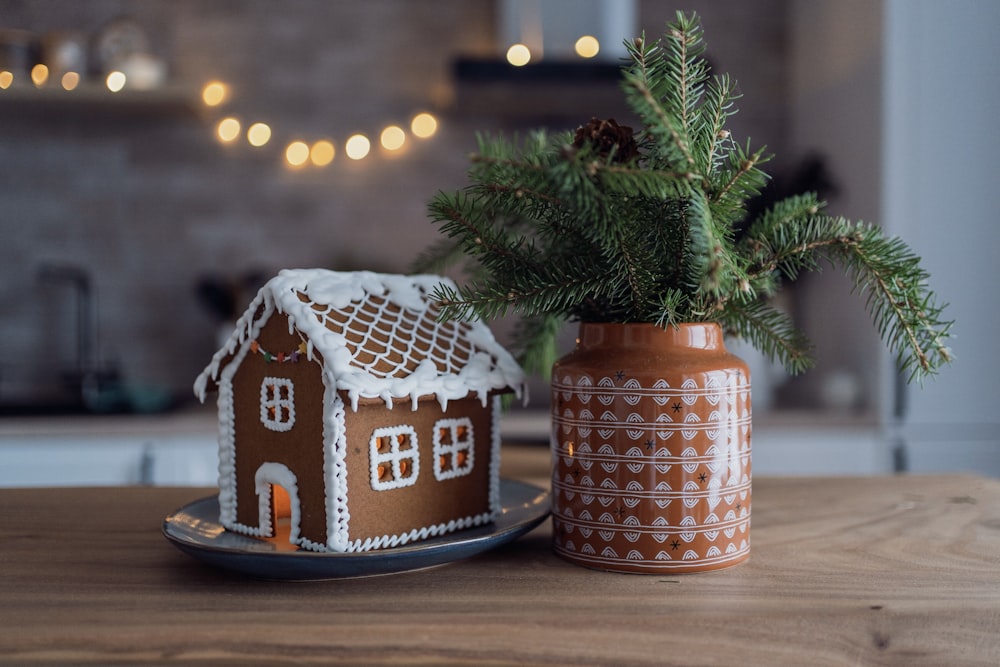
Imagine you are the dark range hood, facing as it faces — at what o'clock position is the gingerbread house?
The gingerbread house is roughly at 12 o'clock from the dark range hood.

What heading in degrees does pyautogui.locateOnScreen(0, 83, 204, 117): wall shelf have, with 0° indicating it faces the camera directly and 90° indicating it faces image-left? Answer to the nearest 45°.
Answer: approximately 0°

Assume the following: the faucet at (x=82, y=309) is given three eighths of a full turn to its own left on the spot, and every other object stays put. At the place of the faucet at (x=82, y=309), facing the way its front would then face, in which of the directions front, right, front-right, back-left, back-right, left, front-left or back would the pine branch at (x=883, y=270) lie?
front-right

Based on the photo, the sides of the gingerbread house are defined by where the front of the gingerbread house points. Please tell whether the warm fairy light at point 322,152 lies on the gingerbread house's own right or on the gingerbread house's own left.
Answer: on the gingerbread house's own right

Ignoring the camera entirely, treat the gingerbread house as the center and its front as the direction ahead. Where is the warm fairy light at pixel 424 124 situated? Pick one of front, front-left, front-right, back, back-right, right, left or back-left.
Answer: back-right

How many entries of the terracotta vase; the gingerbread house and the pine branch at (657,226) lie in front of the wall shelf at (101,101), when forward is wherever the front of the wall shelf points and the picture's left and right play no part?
3

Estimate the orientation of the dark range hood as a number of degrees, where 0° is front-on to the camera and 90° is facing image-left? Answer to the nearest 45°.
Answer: approximately 0°

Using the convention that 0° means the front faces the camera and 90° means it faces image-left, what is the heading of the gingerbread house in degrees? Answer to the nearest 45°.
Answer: approximately 45°

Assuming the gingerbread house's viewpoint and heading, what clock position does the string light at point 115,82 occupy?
The string light is roughly at 4 o'clock from the gingerbread house.
